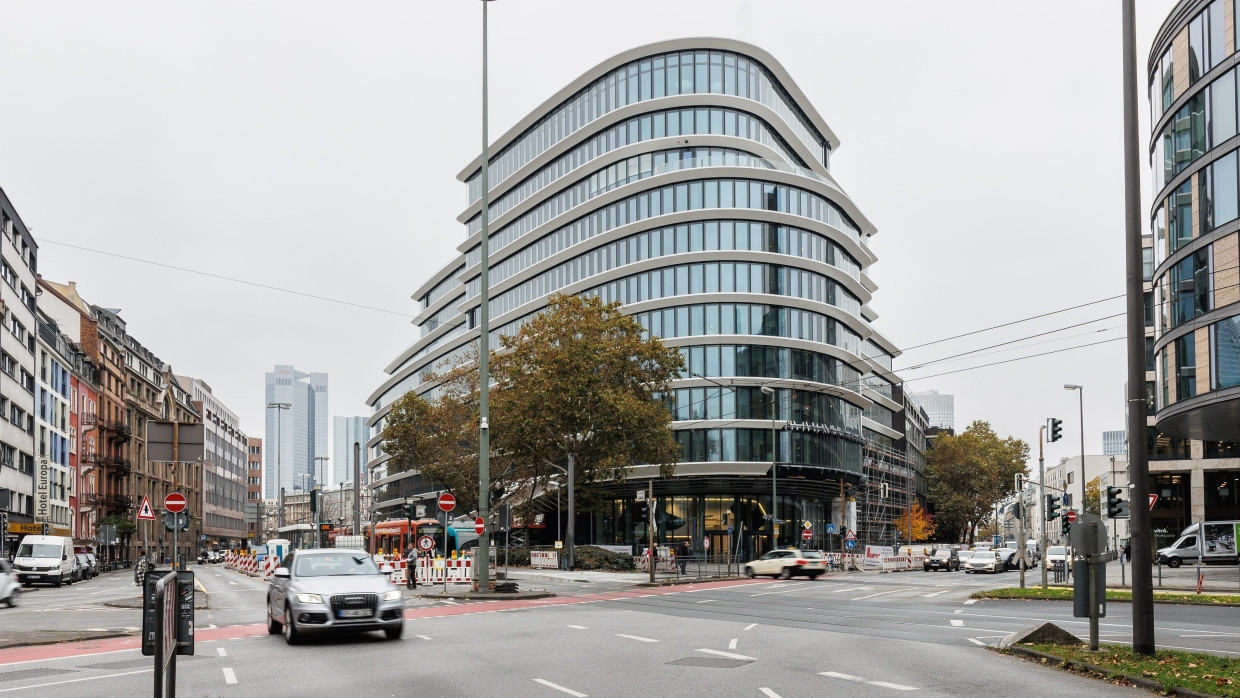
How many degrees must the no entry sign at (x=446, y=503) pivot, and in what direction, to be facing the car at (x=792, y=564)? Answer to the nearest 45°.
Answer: approximately 135° to its left

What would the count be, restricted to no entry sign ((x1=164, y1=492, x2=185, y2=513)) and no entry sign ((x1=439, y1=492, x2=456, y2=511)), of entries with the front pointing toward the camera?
2

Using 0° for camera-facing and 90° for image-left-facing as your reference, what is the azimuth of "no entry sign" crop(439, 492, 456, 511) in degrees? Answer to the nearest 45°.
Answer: approximately 0°

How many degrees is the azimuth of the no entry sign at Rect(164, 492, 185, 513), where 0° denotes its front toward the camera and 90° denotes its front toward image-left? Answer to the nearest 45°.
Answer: approximately 0°

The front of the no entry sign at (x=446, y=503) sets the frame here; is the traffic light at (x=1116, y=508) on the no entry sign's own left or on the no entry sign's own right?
on the no entry sign's own left

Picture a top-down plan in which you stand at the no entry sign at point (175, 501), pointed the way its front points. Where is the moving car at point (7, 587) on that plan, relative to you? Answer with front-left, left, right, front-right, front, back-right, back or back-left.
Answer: back-right
